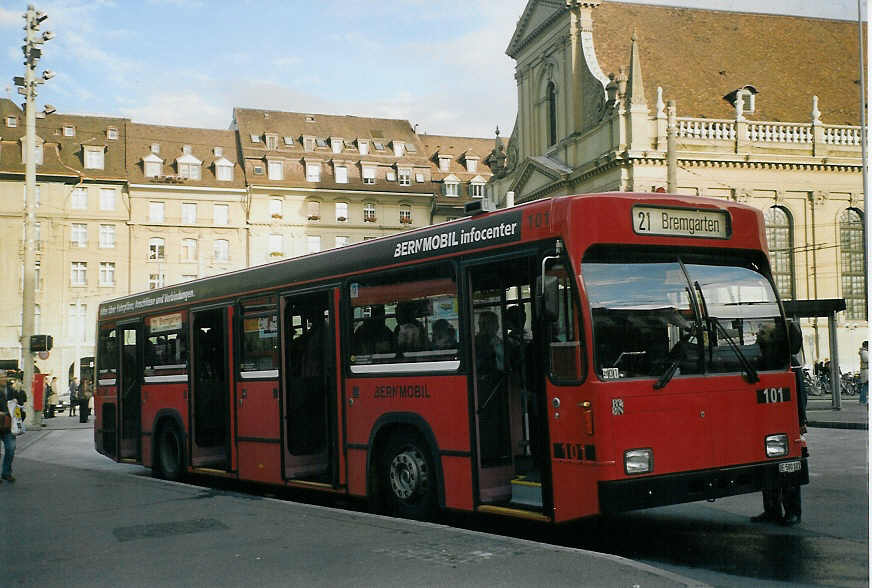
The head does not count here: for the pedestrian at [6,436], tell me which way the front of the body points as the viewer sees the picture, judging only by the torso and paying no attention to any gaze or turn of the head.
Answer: to the viewer's right

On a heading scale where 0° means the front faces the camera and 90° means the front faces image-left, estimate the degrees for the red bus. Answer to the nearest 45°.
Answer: approximately 315°

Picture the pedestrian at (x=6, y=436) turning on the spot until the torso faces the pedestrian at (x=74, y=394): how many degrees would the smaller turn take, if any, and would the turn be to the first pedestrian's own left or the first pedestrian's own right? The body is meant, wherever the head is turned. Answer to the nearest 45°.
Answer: approximately 90° to the first pedestrian's own left

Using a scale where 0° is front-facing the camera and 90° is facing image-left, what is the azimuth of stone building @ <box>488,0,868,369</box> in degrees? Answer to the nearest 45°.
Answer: approximately 45°
